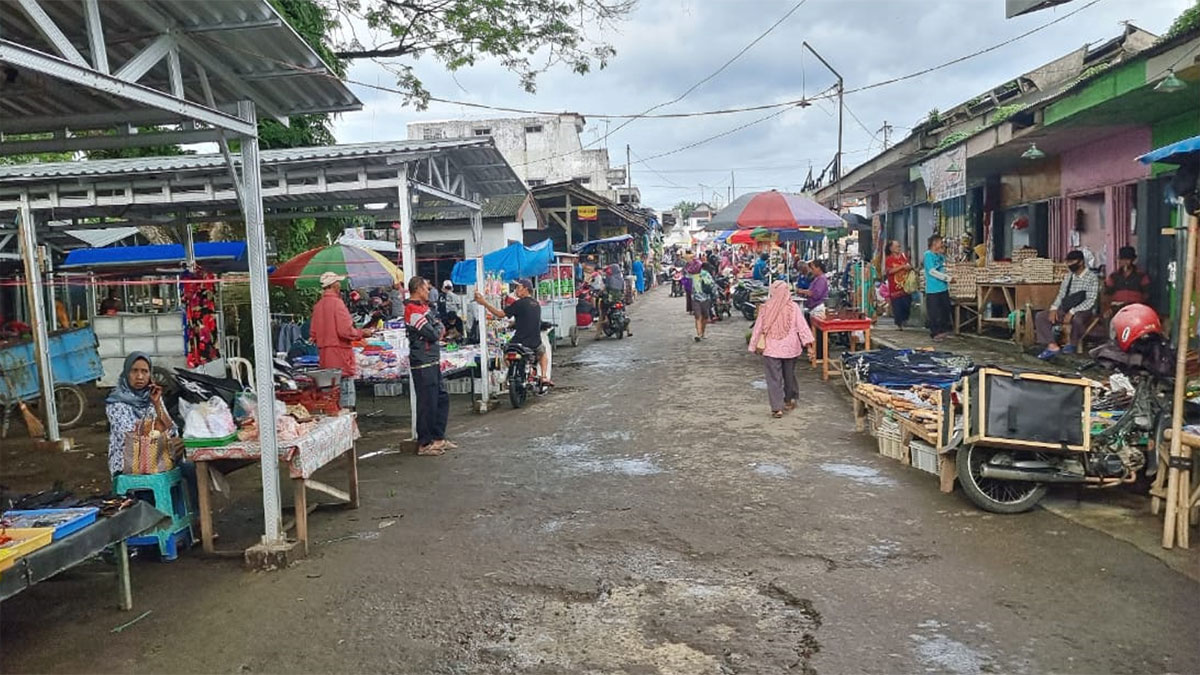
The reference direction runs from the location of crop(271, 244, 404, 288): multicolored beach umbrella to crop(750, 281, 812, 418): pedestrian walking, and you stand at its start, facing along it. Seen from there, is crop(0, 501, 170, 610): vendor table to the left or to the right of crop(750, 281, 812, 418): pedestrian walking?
right

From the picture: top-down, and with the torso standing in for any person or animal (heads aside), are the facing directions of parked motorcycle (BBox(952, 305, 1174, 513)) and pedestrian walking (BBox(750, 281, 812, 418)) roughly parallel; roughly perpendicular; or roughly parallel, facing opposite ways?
roughly perpendicular

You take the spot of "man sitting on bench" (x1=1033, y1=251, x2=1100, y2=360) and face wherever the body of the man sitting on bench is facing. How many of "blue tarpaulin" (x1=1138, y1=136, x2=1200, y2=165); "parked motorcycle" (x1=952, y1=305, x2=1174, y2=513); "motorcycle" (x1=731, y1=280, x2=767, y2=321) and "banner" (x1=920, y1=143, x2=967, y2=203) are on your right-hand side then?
2

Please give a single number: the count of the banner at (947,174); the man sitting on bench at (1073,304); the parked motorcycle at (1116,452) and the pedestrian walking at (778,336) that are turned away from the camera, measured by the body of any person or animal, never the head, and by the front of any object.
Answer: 1

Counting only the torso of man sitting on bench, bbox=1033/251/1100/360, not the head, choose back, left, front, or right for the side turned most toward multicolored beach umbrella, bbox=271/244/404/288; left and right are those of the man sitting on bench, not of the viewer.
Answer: front

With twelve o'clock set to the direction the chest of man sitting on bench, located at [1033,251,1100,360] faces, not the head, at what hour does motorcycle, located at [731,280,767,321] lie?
The motorcycle is roughly at 3 o'clock from the man sitting on bench.

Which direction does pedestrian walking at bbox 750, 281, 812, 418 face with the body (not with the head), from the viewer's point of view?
away from the camera

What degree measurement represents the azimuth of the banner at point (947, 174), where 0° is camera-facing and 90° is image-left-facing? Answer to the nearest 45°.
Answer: approximately 45°

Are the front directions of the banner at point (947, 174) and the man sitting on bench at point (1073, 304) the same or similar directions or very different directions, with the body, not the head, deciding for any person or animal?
same or similar directions

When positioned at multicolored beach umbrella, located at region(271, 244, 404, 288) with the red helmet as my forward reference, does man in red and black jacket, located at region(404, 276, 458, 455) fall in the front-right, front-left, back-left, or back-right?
front-right

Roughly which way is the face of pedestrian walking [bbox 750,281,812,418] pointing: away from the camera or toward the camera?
away from the camera

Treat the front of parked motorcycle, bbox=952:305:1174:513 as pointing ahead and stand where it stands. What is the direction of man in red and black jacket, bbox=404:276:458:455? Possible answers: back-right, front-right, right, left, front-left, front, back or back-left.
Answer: back

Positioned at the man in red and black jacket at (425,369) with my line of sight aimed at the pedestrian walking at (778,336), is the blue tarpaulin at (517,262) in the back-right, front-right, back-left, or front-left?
front-left

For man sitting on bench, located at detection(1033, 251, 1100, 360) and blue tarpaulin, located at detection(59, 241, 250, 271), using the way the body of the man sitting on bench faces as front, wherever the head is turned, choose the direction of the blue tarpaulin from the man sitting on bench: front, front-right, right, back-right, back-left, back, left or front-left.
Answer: front-right

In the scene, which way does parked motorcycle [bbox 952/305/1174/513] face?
to the viewer's right
